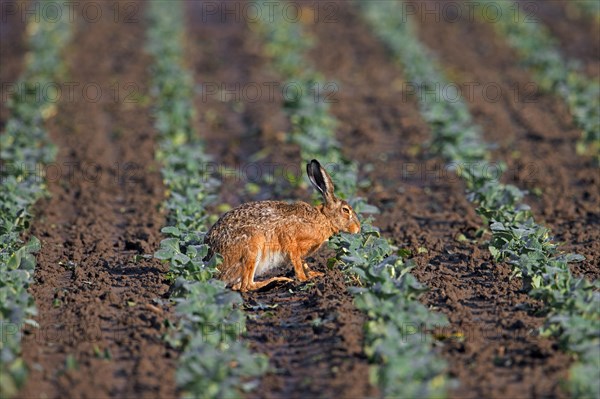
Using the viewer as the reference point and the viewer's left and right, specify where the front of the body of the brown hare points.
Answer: facing to the right of the viewer
